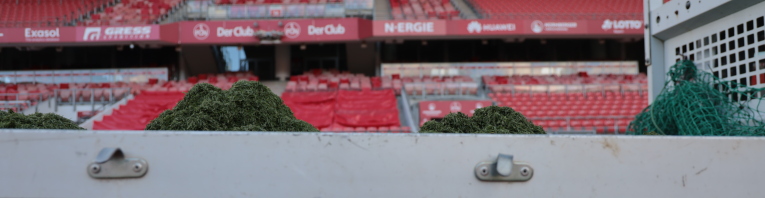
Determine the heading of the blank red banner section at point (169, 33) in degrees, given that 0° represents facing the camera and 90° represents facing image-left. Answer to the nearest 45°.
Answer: approximately 0°

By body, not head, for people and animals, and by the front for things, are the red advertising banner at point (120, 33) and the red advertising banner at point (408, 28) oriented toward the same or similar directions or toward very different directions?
same or similar directions

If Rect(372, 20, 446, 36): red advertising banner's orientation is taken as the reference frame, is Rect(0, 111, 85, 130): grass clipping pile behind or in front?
in front

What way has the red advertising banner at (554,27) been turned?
toward the camera

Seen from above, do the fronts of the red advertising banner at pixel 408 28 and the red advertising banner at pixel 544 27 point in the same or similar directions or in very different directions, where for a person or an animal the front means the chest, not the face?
same or similar directions

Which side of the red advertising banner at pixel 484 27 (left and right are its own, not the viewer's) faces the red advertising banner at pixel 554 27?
left

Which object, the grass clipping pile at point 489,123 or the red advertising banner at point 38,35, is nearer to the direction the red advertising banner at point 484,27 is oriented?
the grass clipping pile

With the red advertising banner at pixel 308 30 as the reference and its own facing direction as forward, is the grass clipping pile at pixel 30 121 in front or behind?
in front

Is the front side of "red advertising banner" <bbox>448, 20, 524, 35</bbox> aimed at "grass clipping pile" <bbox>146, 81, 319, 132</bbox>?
yes

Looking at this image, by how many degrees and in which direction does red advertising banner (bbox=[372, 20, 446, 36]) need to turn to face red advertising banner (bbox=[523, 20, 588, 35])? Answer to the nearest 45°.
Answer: approximately 90° to its left

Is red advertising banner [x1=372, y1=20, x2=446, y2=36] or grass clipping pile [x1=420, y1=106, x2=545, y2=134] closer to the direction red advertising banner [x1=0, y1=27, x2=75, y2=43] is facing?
the grass clipping pile

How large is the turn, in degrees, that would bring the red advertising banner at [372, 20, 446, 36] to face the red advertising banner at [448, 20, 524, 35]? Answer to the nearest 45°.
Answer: approximately 90° to its left

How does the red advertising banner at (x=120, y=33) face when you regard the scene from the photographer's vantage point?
facing the viewer

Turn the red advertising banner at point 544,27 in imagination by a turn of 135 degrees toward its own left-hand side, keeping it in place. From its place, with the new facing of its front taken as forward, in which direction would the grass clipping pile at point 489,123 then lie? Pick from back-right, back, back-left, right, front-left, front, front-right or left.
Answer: back-right

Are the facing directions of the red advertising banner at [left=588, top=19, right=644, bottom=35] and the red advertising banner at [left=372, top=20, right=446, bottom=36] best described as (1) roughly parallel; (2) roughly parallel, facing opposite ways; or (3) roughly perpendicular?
roughly parallel

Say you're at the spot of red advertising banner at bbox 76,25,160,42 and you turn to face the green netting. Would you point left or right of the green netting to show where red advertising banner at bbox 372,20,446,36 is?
left

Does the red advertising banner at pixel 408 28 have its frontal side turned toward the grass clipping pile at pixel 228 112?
yes
